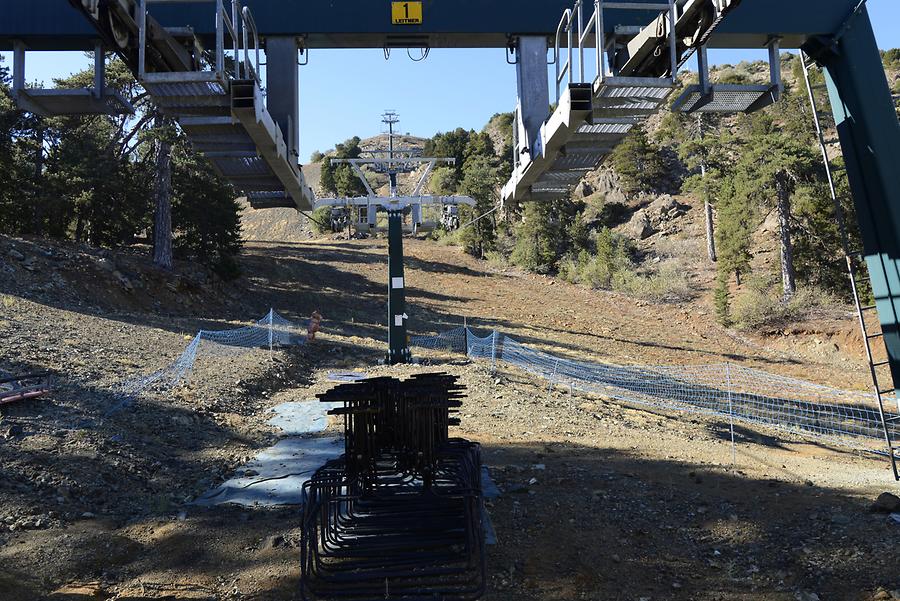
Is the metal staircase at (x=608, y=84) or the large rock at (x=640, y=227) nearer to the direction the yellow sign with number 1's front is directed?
the metal staircase

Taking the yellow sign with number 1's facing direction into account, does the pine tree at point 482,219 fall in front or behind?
behind

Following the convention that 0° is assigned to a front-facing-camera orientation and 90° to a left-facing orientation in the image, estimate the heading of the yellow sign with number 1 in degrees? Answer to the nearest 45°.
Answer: approximately 0°

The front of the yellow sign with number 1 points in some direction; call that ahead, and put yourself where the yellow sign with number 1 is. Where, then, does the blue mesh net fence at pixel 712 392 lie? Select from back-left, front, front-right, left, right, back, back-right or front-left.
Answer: back-left

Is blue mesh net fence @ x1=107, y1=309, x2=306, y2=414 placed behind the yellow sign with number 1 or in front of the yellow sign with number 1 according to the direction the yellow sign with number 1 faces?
behind

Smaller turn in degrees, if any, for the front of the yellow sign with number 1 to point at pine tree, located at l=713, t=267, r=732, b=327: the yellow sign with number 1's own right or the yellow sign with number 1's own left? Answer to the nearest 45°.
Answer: approximately 135° to the yellow sign with number 1's own left

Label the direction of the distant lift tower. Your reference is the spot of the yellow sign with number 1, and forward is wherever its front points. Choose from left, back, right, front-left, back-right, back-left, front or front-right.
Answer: back

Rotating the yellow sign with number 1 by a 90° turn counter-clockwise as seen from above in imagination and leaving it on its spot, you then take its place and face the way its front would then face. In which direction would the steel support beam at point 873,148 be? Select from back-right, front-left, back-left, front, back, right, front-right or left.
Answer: front

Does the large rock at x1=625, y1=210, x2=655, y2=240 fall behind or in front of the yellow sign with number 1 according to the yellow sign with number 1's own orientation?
behind
